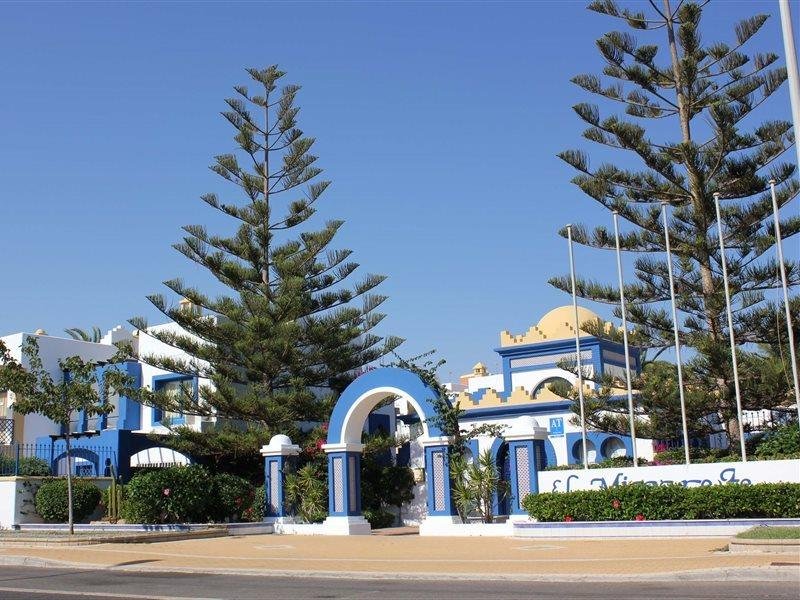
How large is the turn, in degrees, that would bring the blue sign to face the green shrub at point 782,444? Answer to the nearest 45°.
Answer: approximately 45° to its left

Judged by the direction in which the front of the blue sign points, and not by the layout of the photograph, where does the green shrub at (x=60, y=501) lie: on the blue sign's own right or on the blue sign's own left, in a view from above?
on the blue sign's own right

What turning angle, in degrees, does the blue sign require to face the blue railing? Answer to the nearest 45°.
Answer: approximately 90° to its right

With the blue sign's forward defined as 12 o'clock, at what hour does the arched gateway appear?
The arched gateway is roughly at 1 o'clock from the blue sign.

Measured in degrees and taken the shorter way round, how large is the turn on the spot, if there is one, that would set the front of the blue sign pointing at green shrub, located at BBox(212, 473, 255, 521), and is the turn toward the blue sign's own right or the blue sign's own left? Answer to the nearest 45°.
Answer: approximately 45° to the blue sign's own right

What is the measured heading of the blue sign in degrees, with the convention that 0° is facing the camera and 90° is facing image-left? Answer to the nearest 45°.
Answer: approximately 0°

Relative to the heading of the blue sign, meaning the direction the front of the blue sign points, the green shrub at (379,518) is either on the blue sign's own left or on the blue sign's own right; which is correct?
on the blue sign's own right

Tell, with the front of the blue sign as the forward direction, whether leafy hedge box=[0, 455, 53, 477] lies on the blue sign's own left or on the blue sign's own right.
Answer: on the blue sign's own right
